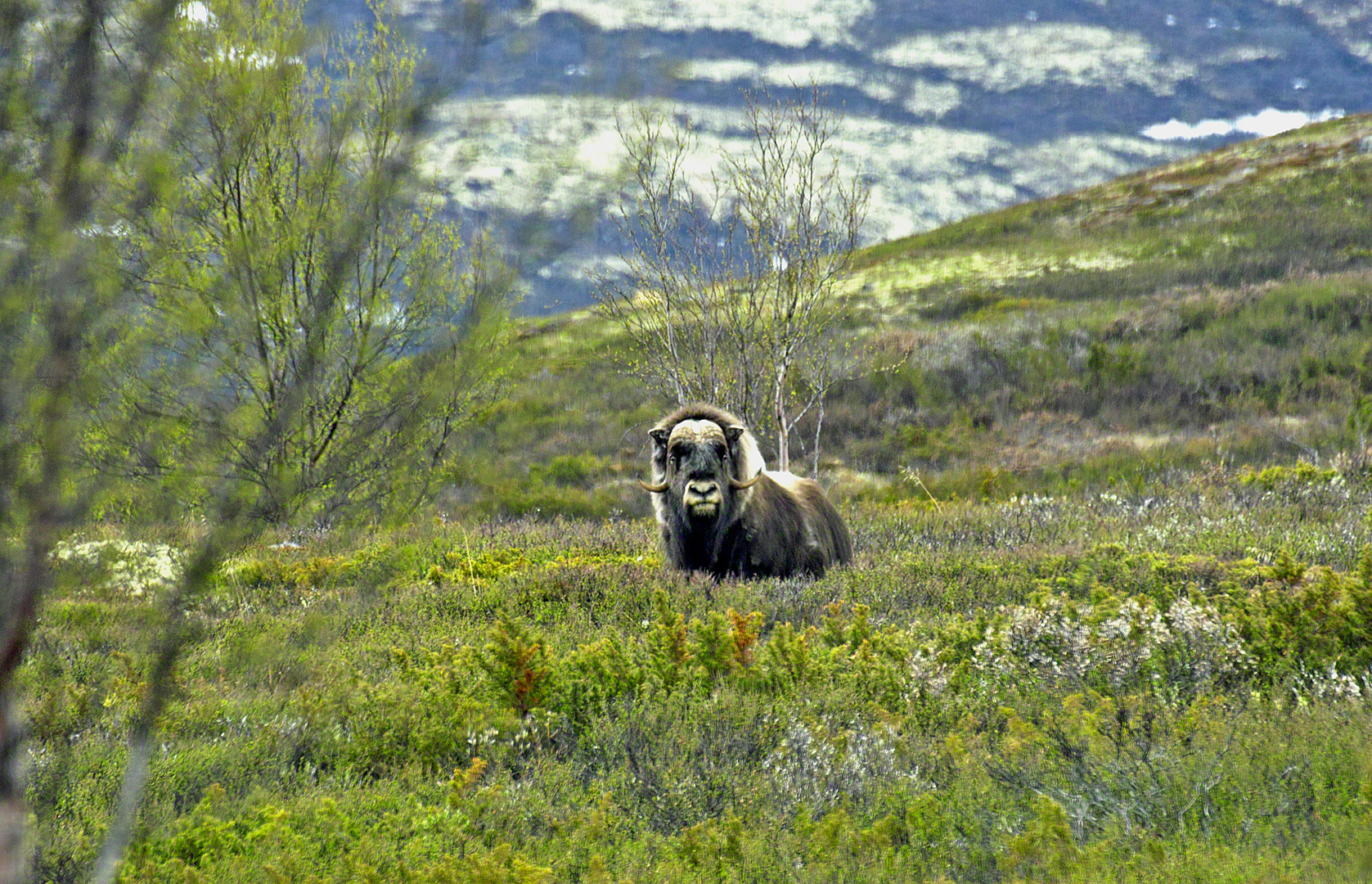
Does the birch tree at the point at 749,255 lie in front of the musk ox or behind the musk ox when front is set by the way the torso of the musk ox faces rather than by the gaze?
behind

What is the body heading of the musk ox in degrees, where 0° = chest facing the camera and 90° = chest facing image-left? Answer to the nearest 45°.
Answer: approximately 45°
